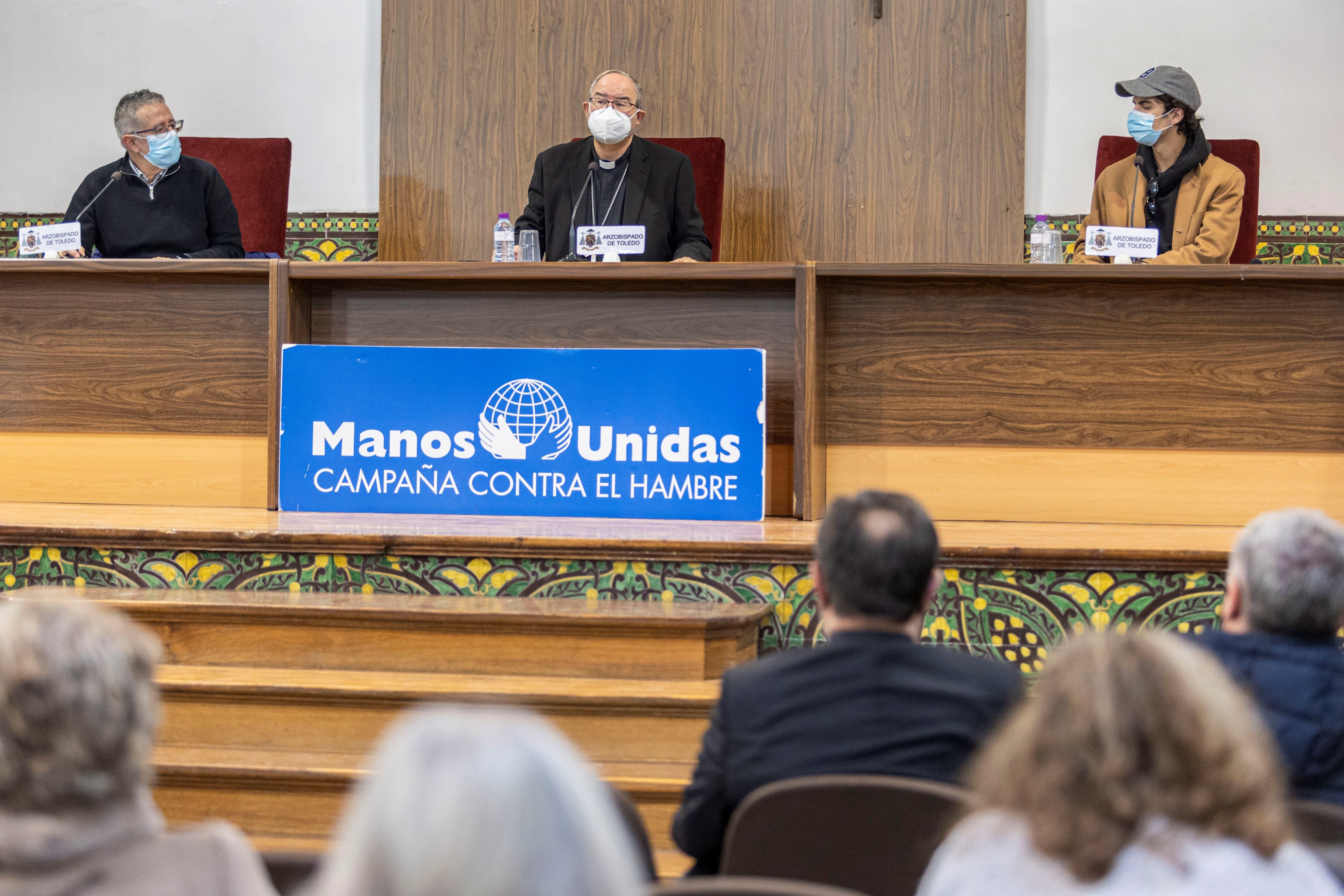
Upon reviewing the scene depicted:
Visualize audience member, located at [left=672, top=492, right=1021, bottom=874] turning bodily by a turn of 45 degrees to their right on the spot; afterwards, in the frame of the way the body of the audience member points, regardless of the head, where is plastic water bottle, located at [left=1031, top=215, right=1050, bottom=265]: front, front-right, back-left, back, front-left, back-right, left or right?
front-left

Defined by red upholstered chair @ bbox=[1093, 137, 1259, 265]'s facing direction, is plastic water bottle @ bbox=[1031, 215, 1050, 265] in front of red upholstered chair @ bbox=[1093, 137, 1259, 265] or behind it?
in front

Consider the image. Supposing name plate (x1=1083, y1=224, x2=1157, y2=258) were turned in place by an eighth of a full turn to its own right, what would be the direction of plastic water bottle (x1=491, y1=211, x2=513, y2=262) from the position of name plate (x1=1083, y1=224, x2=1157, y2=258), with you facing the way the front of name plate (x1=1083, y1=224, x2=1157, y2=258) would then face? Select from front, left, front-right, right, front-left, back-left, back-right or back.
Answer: front-right

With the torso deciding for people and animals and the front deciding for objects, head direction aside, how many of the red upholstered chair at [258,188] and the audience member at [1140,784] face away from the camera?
1

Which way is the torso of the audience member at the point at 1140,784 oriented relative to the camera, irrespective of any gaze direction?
away from the camera

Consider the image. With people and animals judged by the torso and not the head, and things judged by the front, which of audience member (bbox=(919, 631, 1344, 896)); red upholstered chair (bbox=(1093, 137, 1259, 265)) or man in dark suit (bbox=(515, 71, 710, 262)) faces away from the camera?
the audience member

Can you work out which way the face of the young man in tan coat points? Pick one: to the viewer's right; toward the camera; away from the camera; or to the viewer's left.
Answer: to the viewer's left

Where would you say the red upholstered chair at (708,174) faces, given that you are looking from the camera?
facing the viewer

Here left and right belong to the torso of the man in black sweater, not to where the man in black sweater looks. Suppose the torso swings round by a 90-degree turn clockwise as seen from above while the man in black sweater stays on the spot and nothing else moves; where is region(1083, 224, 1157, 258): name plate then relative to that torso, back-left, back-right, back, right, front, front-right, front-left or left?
back-left

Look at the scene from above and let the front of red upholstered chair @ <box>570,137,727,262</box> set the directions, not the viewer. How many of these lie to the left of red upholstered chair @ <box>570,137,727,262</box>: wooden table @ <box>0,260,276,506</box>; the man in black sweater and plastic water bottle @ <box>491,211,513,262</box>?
0

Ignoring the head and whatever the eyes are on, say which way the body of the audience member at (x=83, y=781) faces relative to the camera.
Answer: away from the camera

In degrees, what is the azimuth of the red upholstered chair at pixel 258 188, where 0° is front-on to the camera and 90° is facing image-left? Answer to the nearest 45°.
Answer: approximately 0°

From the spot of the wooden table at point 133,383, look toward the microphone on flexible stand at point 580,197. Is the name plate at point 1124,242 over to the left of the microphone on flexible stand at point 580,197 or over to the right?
right

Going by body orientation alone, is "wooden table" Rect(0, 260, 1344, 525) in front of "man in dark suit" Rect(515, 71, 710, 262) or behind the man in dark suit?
in front

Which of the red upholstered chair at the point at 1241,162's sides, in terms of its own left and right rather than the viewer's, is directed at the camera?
front

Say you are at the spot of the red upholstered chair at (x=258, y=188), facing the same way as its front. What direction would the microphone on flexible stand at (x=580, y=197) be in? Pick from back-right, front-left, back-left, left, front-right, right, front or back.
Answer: front-left

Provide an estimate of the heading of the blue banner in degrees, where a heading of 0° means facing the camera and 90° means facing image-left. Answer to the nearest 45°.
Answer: approximately 0°

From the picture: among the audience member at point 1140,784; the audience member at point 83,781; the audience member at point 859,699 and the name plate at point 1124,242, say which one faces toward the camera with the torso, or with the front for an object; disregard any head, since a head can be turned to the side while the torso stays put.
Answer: the name plate

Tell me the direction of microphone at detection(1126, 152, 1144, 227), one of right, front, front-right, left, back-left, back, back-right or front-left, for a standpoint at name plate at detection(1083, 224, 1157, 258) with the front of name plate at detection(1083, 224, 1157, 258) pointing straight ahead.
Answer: back
